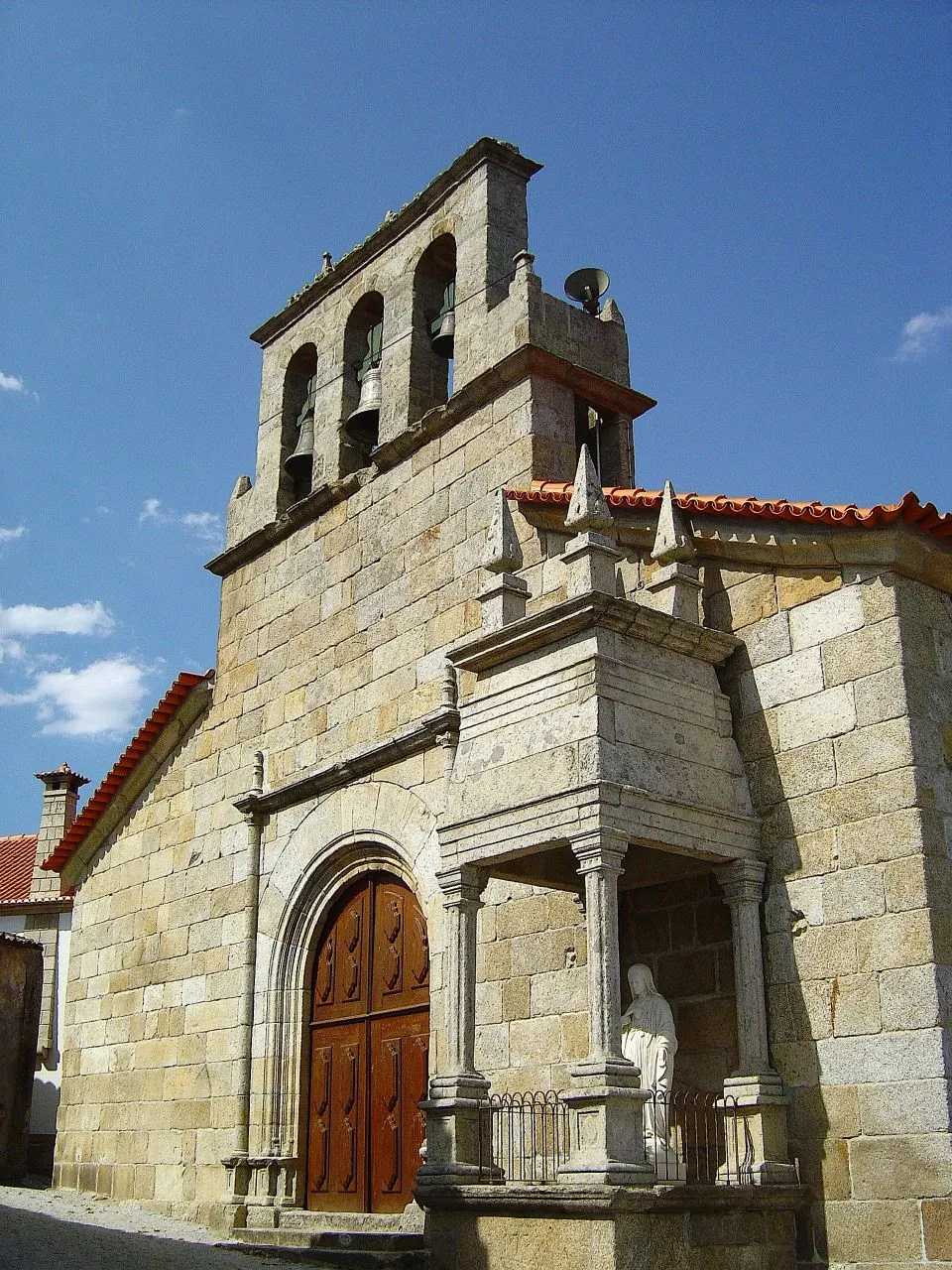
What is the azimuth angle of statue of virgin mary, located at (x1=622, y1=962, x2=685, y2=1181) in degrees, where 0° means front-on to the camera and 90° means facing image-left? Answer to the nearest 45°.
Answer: approximately 45°

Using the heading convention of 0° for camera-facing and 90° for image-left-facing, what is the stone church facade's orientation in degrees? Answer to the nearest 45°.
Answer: approximately 45°
